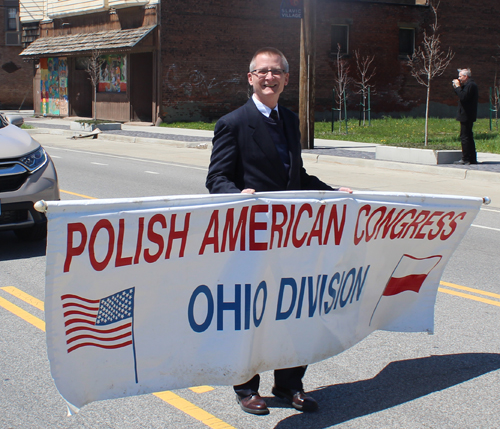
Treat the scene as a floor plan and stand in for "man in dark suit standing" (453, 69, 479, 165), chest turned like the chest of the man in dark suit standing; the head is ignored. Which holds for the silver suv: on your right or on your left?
on your left

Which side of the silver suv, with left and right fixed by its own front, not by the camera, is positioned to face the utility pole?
left

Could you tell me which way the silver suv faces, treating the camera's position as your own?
facing the viewer and to the right of the viewer

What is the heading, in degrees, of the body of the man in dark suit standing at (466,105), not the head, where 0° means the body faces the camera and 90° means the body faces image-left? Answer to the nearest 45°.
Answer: approximately 90°

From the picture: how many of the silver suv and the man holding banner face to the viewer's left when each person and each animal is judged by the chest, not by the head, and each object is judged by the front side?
0

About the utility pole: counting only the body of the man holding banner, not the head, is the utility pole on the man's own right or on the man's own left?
on the man's own left

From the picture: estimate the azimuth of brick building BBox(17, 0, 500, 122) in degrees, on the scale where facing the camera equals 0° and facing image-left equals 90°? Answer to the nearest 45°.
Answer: approximately 45°

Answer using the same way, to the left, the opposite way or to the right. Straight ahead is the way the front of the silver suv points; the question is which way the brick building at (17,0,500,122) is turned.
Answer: to the right

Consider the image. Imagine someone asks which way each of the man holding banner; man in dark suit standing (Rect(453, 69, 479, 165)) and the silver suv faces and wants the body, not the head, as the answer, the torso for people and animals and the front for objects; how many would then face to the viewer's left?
1
